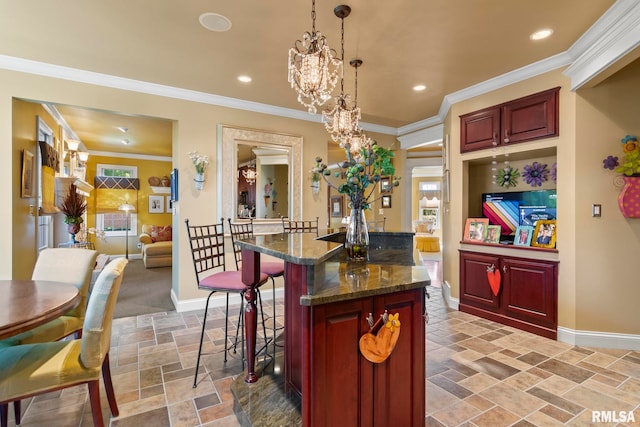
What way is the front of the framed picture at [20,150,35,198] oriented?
to the viewer's right

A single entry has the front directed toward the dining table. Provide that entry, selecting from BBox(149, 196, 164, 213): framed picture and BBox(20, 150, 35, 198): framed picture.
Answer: BBox(149, 196, 164, 213): framed picture

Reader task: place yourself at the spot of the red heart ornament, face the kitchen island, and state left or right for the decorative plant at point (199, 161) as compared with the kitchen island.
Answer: right

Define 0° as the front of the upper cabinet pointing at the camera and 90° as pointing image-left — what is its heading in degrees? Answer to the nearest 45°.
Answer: approximately 45°
